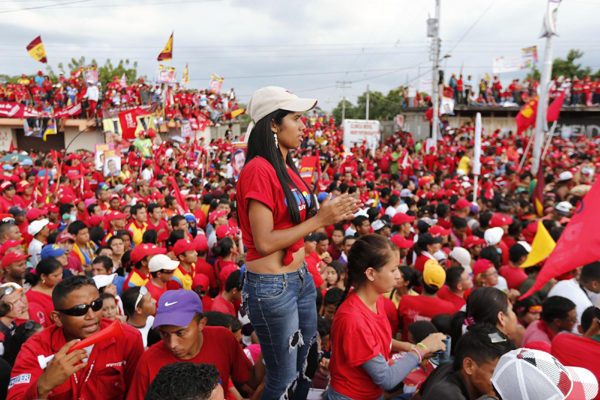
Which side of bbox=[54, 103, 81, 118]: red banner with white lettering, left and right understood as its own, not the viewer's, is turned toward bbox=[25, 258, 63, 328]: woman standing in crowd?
front

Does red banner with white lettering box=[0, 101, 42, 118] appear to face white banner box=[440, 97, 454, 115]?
no

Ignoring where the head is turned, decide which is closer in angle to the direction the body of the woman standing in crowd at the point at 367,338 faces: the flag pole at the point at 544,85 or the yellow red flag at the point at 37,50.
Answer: the flag pole

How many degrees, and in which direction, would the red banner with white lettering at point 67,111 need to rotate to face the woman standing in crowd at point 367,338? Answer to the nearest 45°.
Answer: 0° — it already faces them

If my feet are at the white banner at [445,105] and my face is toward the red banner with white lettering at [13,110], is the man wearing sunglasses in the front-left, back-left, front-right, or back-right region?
front-left

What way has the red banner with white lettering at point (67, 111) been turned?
toward the camera

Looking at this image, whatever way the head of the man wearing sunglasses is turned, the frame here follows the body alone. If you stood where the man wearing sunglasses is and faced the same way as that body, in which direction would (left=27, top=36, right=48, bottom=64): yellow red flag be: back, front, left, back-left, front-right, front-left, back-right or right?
back-left

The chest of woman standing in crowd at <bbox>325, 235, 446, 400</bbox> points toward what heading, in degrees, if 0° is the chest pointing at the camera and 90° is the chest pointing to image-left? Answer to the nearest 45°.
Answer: approximately 270°

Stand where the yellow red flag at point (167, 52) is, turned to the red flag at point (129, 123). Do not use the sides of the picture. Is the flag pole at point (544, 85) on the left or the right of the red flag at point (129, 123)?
left

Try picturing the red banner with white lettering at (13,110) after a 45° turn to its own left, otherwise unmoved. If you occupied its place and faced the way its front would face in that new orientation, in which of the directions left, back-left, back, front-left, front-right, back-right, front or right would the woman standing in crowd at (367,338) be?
front-right

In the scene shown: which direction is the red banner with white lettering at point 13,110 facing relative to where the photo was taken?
toward the camera

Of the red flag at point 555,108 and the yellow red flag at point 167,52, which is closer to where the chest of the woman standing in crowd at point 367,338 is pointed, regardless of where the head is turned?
the red flag

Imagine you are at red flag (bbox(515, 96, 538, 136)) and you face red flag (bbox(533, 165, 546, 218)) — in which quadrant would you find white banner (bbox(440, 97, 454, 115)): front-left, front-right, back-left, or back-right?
back-right
